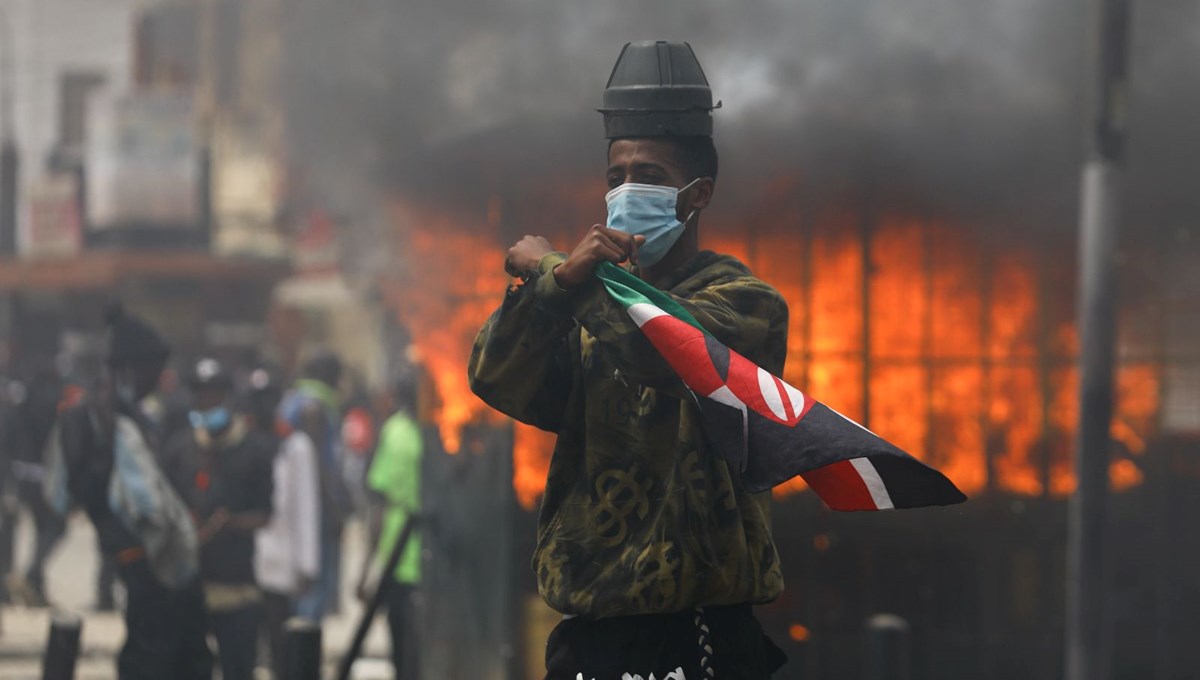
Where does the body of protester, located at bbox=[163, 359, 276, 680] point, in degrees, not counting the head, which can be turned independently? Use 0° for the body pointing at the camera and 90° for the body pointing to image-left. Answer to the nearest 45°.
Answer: approximately 0°

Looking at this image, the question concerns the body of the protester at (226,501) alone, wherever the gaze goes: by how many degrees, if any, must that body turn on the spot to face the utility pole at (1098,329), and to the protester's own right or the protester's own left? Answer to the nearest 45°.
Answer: approximately 45° to the protester's own left

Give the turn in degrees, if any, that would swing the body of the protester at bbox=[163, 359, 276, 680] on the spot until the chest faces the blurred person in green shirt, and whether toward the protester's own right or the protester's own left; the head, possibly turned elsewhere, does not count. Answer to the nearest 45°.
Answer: approximately 135° to the protester's own left

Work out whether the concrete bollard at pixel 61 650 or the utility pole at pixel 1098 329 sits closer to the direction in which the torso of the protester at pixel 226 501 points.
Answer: the concrete bollard

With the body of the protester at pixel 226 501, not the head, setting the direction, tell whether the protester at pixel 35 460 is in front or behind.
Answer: behind
